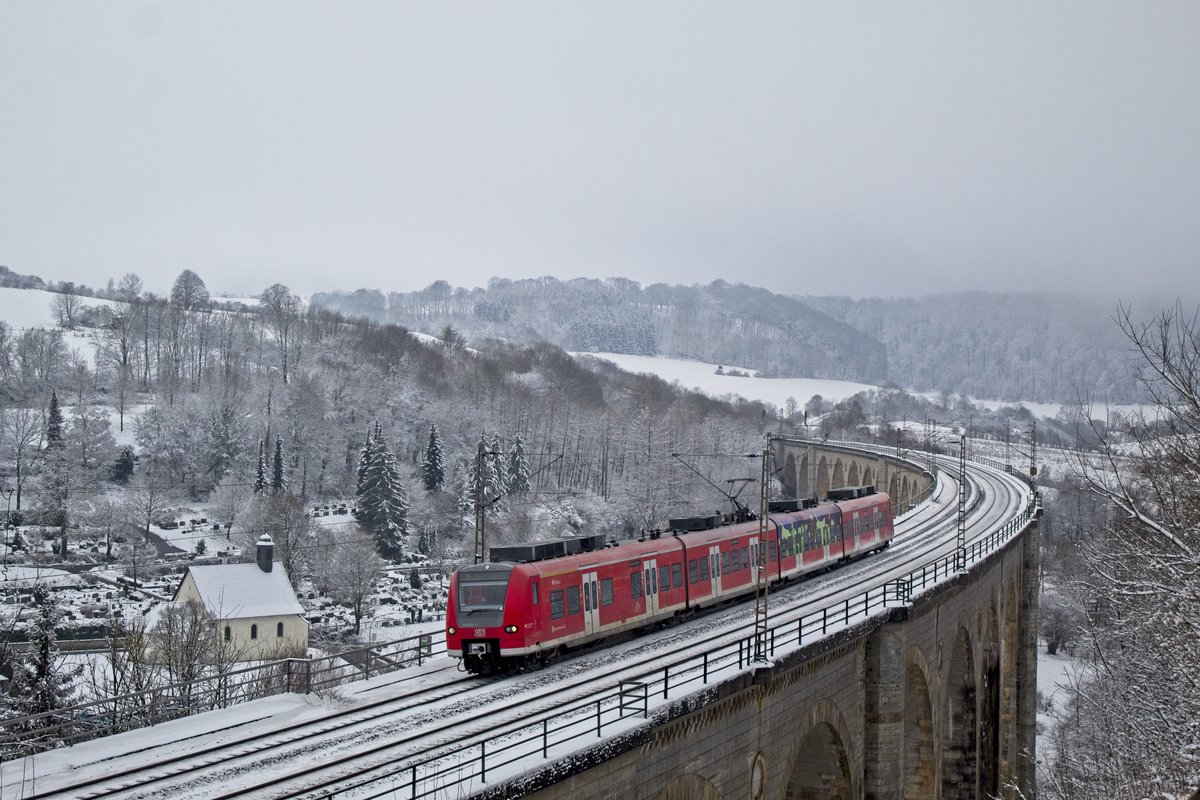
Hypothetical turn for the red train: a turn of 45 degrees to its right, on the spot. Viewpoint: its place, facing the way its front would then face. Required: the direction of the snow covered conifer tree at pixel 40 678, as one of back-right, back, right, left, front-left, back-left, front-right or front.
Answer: front

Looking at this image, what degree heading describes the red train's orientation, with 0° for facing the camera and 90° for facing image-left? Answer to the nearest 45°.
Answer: approximately 45°
